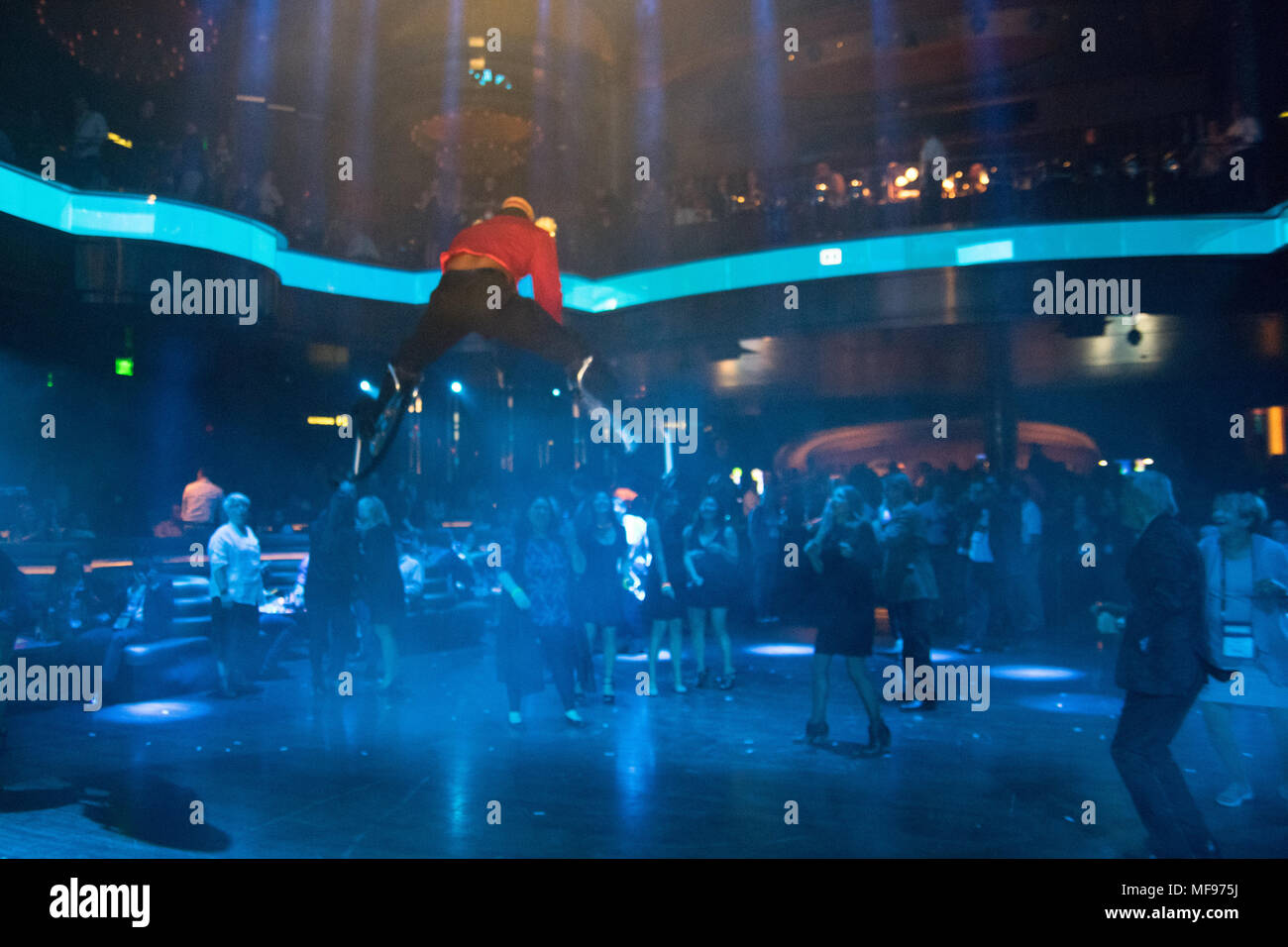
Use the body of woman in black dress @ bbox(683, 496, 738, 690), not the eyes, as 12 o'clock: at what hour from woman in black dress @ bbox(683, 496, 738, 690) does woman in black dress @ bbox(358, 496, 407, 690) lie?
woman in black dress @ bbox(358, 496, 407, 690) is roughly at 3 o'clock from woman in black dress @ bbox(683, 496, 738, 690).

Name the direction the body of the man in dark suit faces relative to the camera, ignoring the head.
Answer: to the viewer's left

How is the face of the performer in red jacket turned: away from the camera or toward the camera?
away from the camera

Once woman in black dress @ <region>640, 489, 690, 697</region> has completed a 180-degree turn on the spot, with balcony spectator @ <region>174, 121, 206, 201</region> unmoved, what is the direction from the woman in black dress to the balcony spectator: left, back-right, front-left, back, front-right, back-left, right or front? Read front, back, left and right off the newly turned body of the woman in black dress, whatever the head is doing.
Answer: front

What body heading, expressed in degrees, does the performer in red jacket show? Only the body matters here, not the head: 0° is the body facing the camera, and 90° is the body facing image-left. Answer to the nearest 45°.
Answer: approximately 180°

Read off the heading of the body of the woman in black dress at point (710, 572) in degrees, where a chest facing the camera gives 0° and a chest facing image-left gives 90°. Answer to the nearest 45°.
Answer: approximately 0°

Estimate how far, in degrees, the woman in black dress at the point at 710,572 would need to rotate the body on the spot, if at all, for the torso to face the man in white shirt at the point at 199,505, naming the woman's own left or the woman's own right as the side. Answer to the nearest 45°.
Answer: approximately 135° to the woman's own right

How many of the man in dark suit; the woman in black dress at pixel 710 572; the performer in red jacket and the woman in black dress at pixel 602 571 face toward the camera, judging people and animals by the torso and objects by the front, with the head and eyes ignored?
2

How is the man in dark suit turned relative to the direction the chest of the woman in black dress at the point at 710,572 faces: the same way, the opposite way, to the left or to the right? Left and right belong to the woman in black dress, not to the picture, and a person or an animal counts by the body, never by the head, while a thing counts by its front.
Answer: to the right
